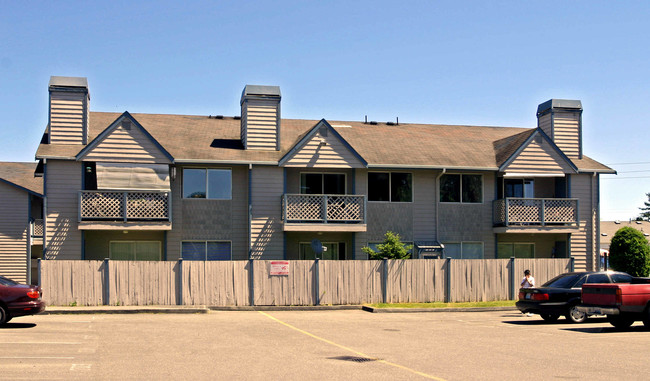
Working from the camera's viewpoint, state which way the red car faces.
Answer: facing away from the viewer and to the left of the viewer

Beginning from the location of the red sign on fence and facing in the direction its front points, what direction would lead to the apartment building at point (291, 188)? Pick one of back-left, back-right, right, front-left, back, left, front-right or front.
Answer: back

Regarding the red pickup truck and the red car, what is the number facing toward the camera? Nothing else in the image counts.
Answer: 0

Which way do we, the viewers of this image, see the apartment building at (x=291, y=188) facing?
facing the viewer

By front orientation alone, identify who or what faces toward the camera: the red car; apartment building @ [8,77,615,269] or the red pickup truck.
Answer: the apartment building

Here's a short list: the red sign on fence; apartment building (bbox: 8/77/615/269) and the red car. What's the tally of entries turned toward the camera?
2

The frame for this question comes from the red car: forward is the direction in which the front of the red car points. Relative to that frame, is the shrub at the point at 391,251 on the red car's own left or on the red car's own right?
on the red car's own right

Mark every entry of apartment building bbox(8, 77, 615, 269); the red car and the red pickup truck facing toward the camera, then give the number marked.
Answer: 1

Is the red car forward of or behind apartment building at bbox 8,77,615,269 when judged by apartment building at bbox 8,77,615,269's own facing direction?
forward

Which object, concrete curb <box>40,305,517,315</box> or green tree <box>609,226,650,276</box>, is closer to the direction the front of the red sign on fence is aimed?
the concrete curb

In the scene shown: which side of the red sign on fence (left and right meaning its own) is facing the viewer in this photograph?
front

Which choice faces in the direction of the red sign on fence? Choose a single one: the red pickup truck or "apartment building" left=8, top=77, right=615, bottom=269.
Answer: the apartment building

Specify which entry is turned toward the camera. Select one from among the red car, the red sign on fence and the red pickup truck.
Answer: the red sign on fence

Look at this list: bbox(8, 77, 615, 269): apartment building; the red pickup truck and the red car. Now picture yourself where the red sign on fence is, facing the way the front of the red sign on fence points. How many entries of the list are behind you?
1

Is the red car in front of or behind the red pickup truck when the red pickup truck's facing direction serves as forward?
behind
